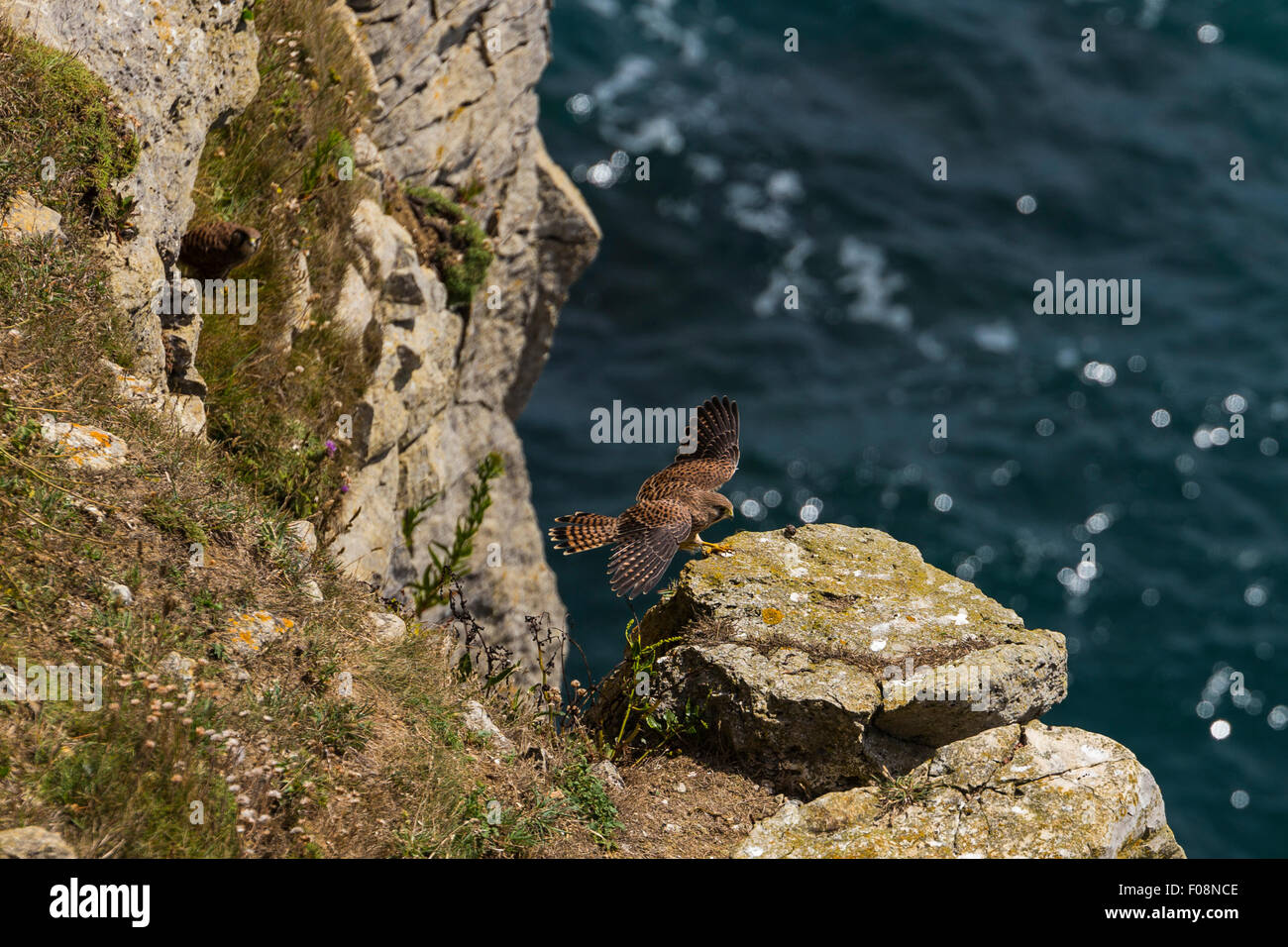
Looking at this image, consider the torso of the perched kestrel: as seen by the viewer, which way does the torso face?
to the viewer's right

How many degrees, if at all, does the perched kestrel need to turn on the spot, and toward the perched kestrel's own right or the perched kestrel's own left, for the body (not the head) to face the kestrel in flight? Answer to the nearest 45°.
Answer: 0° — it already faces it

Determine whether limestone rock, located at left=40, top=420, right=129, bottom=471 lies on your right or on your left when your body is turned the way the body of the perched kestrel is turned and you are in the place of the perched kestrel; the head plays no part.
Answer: on your right

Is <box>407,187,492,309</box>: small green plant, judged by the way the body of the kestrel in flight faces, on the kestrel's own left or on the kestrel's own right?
on the kestrel's own left

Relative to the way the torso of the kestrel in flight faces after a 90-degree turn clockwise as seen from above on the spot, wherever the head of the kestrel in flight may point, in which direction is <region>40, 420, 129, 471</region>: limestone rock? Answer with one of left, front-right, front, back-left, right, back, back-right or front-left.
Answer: front-right

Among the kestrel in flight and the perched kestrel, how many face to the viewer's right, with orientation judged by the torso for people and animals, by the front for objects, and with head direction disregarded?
2

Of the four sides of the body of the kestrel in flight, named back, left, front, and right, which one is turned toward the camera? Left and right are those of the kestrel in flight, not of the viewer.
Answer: right

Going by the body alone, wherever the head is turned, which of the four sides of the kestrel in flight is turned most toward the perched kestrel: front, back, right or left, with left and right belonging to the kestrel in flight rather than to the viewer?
back
